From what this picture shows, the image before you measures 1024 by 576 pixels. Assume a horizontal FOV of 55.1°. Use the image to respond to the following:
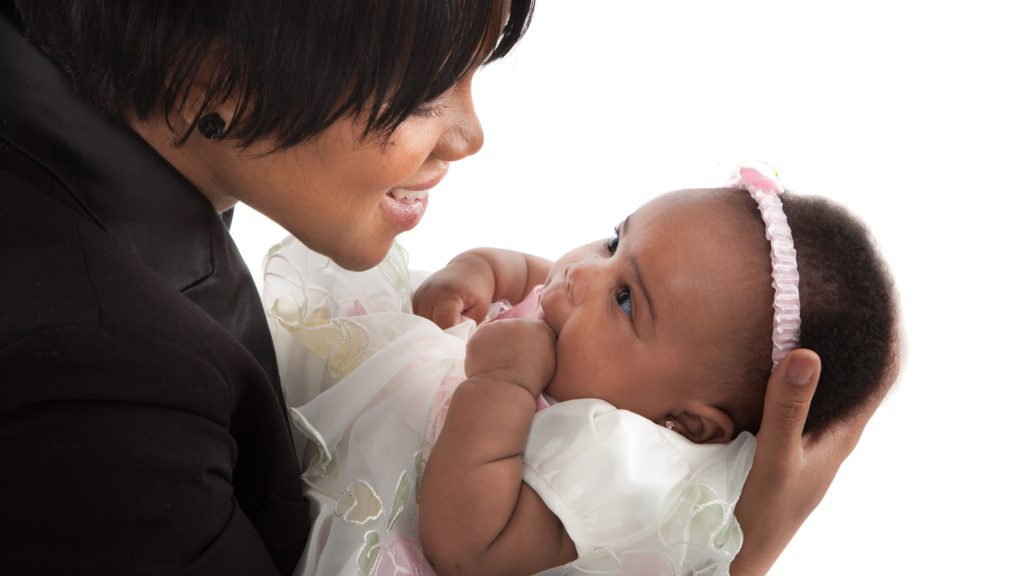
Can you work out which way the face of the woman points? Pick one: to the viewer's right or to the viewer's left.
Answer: to the viewer's right

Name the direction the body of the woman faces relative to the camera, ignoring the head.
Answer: to the viewer's right
